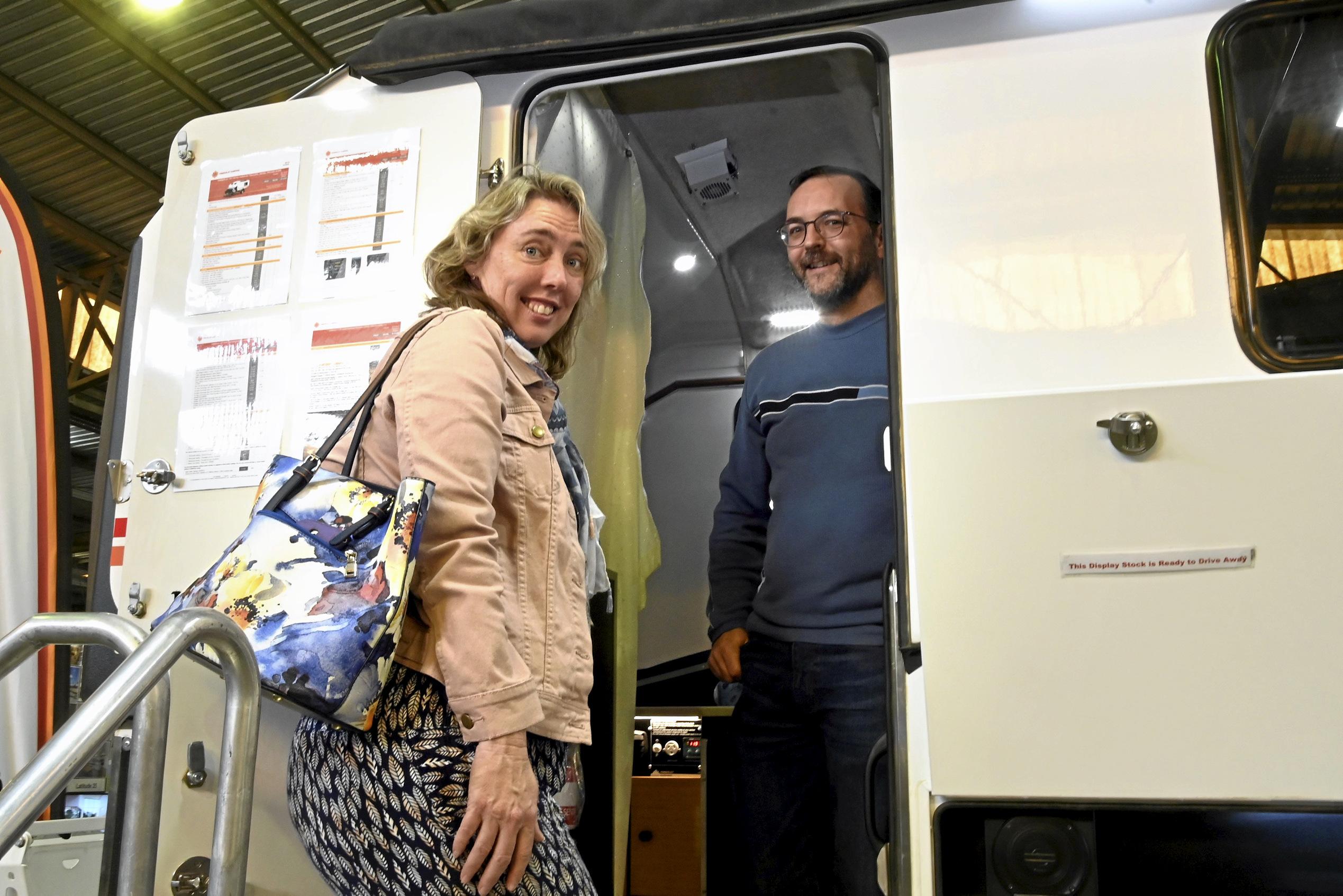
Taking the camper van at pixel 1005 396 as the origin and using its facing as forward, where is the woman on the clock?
The woman is roughly at 11 o'clock from the camper van.

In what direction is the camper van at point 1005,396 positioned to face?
to the viewer's left
